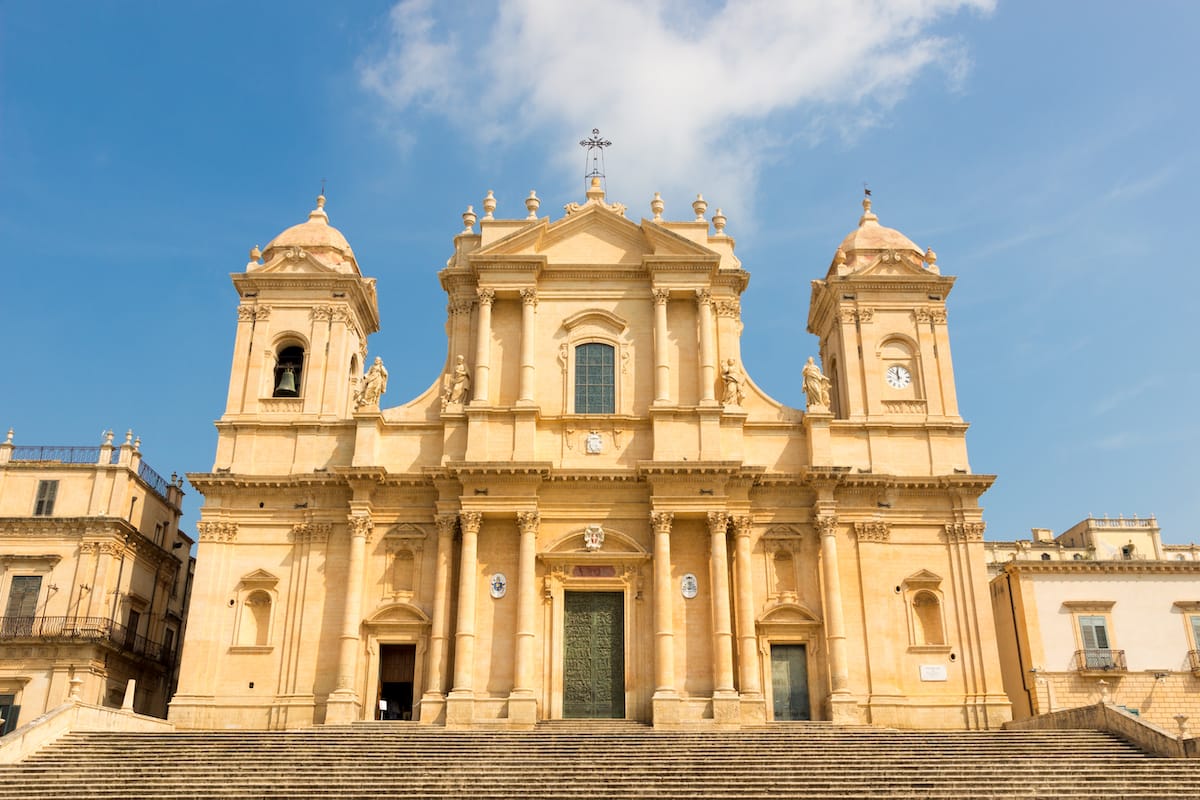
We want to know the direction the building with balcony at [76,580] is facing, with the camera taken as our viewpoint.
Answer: facing the viewer

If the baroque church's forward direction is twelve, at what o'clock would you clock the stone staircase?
The stone staircase is roughly at 12 o'clock from the baroque church.

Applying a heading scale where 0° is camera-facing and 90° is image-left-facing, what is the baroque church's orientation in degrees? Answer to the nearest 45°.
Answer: approximately 0°

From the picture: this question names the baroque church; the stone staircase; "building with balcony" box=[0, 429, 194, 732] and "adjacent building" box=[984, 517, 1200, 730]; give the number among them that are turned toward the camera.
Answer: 4

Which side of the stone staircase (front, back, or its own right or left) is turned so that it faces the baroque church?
back

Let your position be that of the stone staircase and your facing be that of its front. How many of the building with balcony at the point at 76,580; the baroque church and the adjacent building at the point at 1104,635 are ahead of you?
0

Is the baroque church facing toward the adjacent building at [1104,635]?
no

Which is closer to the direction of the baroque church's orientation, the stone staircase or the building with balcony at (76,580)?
the stone staircase

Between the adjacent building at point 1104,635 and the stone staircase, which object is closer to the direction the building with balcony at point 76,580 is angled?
the stone staircase

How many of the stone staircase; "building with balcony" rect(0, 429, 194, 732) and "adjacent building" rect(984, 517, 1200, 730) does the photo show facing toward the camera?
3

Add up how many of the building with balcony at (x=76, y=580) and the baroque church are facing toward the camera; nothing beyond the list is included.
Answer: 2

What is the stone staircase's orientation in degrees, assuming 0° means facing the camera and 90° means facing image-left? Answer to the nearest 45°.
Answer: approximately 0°

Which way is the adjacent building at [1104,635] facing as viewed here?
toward the camera

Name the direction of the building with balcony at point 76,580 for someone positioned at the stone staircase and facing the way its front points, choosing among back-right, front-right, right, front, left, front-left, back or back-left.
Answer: back-right

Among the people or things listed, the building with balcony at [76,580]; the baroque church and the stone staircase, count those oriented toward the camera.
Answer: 3
